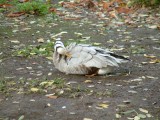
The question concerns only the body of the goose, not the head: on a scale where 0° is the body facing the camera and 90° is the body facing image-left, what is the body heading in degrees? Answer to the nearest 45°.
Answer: approximately 90°

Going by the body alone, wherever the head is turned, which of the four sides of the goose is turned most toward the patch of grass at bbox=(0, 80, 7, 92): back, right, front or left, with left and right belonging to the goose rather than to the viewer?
front

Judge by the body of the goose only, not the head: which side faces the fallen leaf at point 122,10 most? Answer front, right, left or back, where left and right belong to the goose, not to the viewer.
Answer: right

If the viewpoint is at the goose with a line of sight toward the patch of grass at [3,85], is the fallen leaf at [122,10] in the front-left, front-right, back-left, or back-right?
back-right

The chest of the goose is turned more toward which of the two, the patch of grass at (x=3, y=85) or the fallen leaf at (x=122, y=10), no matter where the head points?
the patch of grass

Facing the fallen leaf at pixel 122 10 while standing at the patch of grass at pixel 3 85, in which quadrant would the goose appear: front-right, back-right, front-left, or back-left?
front-right
